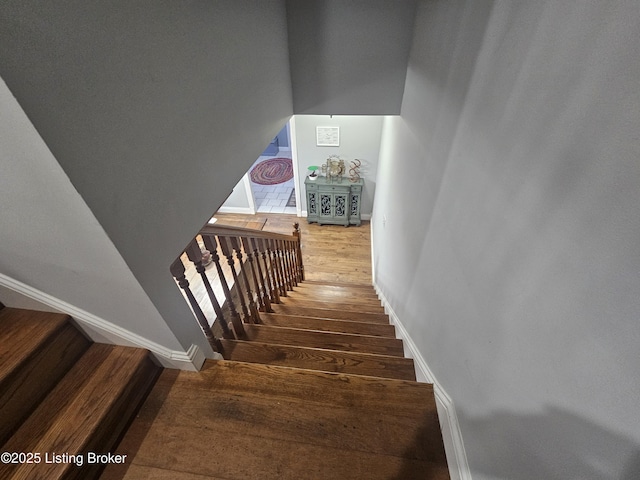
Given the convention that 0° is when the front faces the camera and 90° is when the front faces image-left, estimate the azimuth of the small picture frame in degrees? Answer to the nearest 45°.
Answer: approximately 0°

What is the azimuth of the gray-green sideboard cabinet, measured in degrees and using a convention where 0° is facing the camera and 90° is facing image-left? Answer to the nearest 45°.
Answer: approximately 0°

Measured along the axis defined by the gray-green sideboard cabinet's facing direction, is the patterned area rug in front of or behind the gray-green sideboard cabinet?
behind

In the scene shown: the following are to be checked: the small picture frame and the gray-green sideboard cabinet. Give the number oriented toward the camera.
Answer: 2

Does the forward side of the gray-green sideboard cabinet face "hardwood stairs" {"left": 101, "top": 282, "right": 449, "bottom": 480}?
yes

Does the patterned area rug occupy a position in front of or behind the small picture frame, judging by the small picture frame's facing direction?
behind
